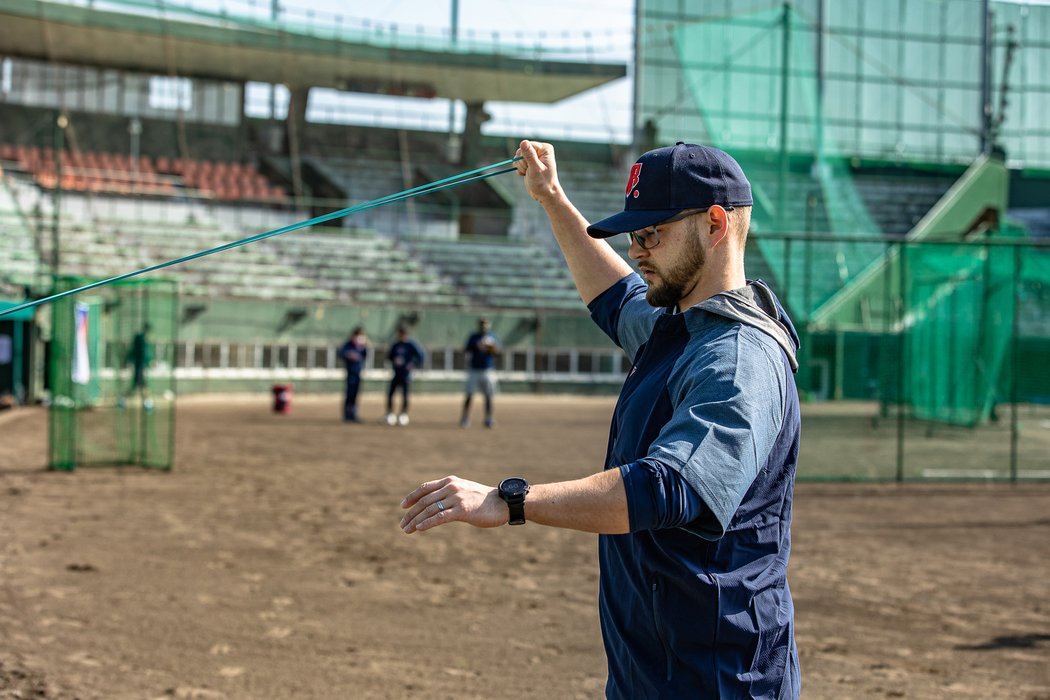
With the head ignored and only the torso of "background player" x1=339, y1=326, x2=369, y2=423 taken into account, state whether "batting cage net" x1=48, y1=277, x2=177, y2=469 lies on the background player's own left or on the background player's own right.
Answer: on the background player's own right

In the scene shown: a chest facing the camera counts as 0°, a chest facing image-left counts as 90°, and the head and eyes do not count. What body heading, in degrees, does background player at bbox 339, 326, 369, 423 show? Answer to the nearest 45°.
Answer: approximately 315°

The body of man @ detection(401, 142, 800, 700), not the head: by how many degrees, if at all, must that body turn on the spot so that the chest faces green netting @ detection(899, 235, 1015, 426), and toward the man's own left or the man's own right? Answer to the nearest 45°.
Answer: approximately 90° to the man's own right

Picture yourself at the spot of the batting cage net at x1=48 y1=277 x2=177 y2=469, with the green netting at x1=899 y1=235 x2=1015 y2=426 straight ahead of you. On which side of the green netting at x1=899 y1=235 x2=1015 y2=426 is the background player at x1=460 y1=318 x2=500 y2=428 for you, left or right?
left

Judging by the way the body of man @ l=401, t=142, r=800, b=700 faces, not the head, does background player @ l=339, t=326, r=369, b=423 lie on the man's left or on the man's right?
on the man's right

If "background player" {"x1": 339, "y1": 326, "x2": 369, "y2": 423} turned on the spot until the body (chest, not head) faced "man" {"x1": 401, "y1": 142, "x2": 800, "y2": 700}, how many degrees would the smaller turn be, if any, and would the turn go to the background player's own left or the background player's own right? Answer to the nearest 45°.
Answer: approximately 45° to the background player's own right

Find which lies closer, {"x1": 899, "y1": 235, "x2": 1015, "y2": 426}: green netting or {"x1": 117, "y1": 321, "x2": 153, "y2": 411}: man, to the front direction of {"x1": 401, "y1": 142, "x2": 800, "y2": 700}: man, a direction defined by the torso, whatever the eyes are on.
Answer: the man

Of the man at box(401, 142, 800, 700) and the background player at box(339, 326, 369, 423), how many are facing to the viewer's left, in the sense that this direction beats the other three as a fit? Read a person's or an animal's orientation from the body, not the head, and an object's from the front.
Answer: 1

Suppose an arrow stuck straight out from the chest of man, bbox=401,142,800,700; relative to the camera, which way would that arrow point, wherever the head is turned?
to the viewer's left

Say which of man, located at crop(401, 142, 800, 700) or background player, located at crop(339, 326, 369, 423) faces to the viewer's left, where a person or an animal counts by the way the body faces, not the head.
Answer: the man

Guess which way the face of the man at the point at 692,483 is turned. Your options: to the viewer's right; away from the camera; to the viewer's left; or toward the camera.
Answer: to the viewer's left

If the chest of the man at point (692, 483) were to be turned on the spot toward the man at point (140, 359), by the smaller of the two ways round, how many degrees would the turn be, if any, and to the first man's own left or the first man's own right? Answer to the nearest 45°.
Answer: approximately 45° to the first man's own right
